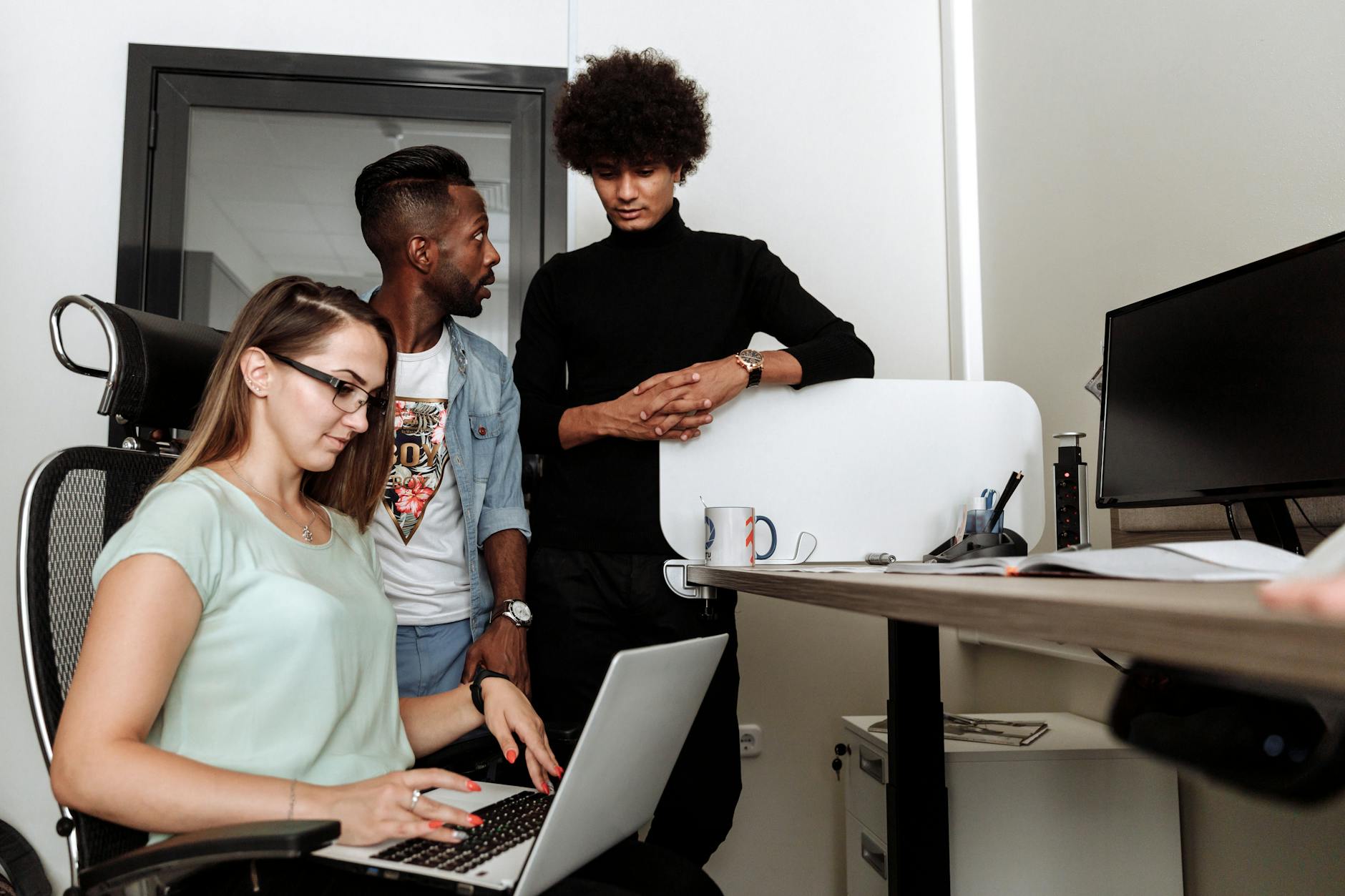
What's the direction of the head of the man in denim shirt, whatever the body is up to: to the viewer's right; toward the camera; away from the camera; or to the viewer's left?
to the viewer's right

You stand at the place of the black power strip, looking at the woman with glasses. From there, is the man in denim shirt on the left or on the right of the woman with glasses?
right

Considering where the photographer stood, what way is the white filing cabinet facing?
facing to the left of the viewer

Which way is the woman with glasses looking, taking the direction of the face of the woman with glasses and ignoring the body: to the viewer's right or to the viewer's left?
to the viewer's right

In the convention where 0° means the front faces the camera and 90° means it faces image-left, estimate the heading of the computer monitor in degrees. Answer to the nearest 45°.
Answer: approximately 45°

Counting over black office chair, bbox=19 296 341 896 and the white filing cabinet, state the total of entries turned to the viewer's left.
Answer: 1

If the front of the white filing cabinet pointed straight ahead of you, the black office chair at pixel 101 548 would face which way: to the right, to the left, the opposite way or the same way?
the opposite way

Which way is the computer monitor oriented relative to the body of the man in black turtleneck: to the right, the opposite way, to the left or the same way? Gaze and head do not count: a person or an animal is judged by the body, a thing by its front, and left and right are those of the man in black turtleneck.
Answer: to the right
